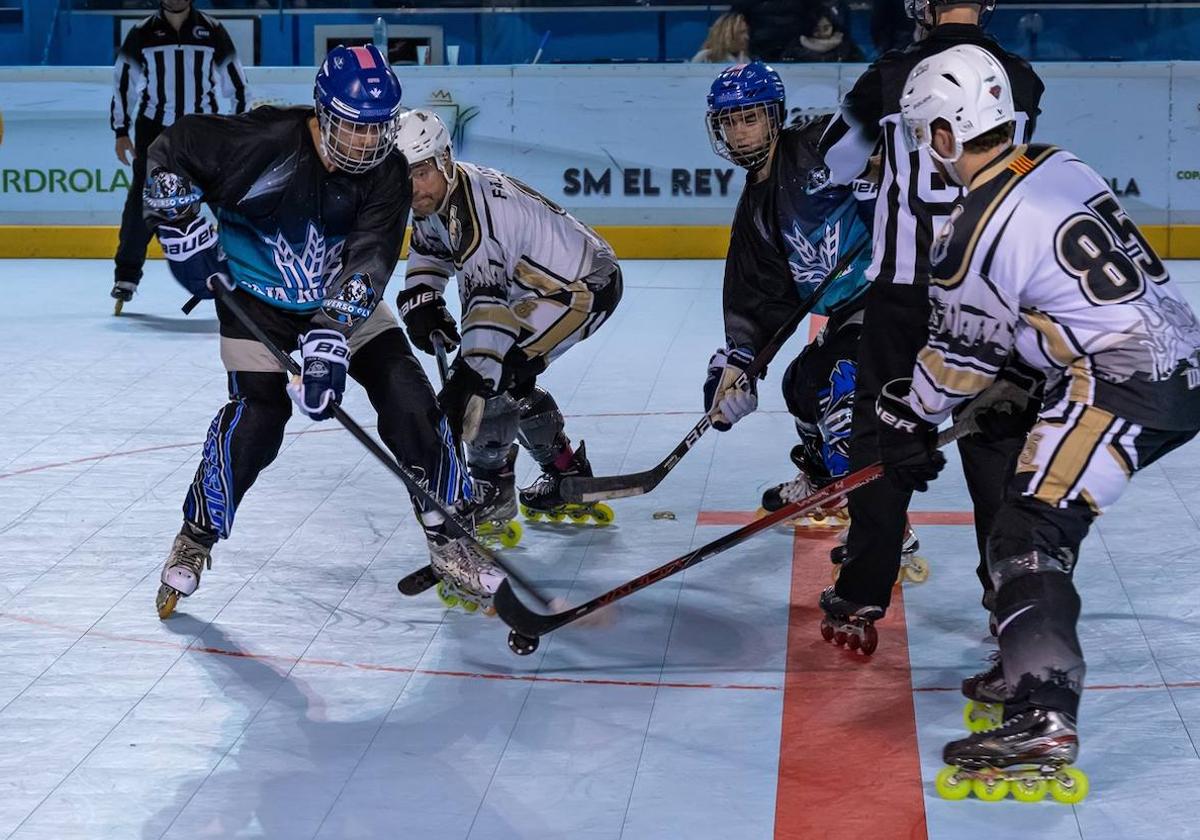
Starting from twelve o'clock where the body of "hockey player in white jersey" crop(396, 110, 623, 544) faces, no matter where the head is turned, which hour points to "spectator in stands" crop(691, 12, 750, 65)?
The spectator in stands is roughly at 5 o'clock from the hockey player in white jersey.

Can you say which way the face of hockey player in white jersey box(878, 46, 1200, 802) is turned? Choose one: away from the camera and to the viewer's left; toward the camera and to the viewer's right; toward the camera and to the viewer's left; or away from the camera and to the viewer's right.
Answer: away from the camera and to the viewer's left

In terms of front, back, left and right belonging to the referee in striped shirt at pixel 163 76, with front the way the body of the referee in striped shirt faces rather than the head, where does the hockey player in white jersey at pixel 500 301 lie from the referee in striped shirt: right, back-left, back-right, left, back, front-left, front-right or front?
front

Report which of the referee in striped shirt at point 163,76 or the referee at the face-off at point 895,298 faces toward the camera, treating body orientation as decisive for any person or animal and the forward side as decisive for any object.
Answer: the referee in striped shirt

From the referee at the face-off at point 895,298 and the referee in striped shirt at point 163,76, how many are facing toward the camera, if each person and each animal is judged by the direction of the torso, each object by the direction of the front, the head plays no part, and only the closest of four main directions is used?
1

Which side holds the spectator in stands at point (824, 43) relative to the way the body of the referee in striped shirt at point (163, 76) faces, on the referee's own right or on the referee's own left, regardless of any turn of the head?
on the referee's own left

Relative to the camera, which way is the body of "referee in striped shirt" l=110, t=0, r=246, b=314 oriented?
toward the camera
